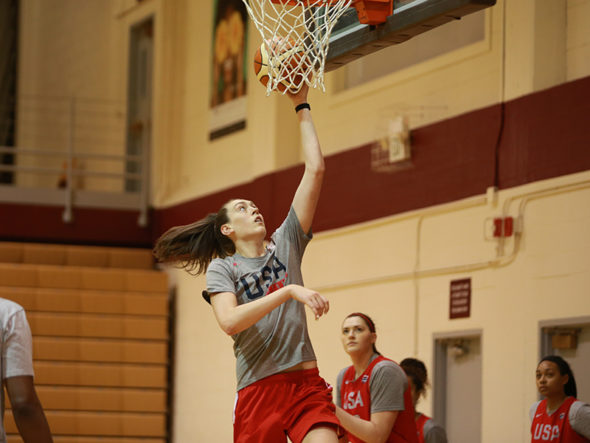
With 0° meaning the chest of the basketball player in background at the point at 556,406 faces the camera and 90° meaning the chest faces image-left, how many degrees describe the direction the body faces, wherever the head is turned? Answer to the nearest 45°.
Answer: approximately 45°

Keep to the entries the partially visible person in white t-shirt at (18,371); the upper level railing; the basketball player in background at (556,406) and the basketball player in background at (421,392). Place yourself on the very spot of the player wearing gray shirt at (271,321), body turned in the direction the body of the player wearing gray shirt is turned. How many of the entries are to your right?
1

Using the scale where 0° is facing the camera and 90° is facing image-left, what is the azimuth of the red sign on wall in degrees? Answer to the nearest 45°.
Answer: approximately 45°

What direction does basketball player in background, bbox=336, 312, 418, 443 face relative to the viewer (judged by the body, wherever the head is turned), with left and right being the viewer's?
facing the viewer and to the left of the viewer

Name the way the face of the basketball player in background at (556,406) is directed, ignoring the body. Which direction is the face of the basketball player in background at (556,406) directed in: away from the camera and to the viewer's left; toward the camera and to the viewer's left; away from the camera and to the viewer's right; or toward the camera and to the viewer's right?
toward the camera and to the viewer's left

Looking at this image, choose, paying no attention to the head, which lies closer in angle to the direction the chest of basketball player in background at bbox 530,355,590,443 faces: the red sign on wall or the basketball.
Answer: the basketball

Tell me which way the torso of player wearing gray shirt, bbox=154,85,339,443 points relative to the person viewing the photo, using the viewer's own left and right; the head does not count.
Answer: facing the viewer and to the right of the viewer

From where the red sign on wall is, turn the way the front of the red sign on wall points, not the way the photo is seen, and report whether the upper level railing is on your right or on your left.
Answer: on your right

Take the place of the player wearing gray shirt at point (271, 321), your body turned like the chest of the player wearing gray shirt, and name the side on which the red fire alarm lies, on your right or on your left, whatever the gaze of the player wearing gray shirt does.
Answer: on your left
